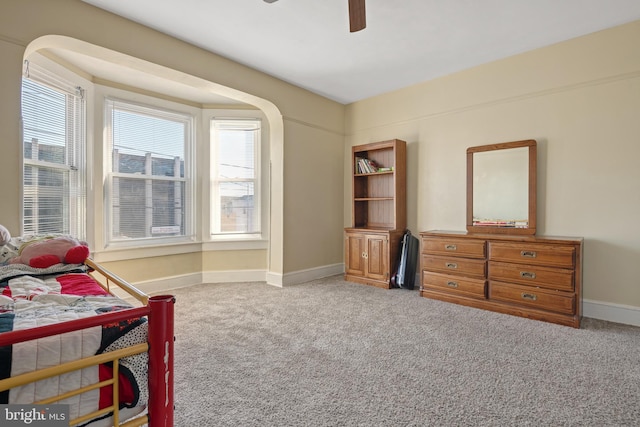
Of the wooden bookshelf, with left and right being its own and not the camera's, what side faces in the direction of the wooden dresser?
left

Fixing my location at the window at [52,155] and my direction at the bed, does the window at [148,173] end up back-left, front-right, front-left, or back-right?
back-left

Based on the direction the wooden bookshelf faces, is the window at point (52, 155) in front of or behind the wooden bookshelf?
in front

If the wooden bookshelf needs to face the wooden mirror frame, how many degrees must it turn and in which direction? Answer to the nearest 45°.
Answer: approximately 90° to its left

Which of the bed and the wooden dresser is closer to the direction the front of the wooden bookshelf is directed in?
the bed

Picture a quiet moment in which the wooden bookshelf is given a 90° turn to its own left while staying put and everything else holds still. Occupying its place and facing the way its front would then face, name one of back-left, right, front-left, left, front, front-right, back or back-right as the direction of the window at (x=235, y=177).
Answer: back-right

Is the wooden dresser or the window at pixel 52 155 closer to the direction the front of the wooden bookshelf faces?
the window

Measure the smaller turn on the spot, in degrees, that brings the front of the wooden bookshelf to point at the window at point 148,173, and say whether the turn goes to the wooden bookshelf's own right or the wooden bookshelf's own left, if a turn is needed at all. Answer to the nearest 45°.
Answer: approximately 45° to the wooden bookshelf's own right

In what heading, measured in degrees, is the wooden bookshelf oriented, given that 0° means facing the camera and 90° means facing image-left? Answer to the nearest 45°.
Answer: approximately 45°
